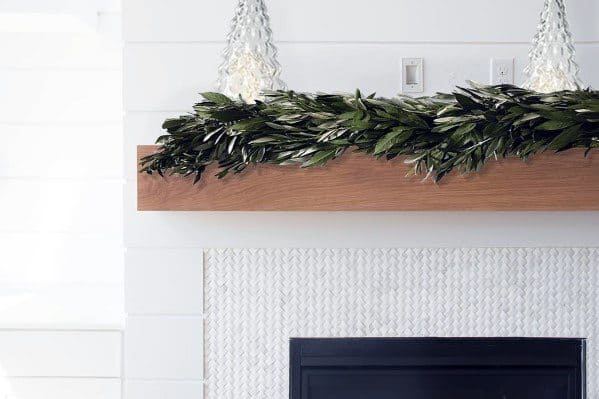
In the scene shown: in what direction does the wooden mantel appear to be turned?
toward the camera

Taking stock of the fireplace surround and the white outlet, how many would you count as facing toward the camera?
2

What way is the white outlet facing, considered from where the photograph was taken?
facing the viewer

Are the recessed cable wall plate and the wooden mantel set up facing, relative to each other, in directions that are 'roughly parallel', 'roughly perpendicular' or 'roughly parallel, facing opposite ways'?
roughly parallel

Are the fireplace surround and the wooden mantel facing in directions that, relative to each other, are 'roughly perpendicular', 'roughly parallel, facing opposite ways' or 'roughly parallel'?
roughly parallel

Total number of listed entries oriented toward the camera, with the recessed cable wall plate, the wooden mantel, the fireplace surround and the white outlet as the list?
4

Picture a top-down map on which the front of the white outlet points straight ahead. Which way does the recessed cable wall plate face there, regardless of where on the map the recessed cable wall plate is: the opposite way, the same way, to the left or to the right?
the same way

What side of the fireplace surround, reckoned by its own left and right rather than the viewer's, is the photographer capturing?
front
